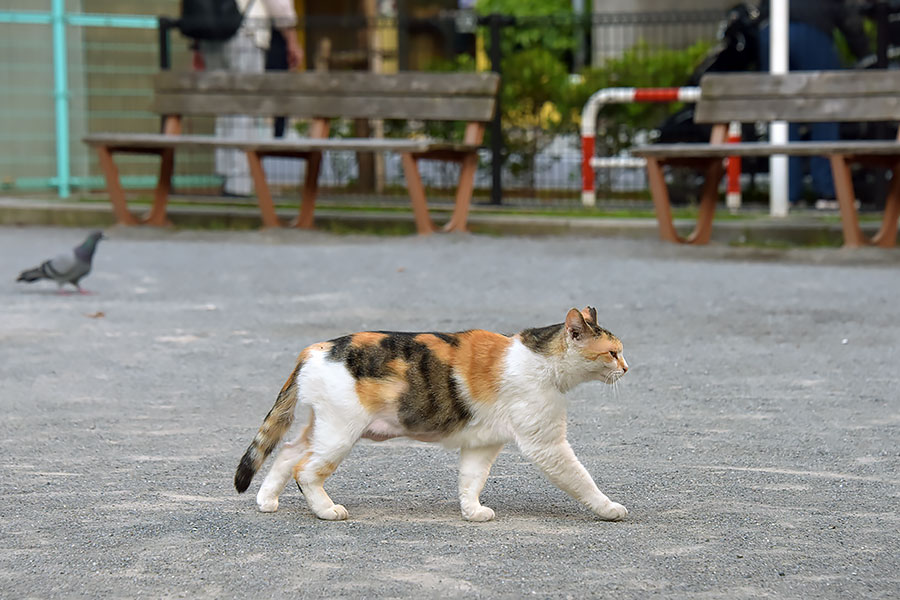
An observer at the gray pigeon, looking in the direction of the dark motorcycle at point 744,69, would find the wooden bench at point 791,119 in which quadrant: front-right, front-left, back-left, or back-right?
front-right

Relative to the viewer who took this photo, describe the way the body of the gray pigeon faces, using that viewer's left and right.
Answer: facing to the right of the viewer

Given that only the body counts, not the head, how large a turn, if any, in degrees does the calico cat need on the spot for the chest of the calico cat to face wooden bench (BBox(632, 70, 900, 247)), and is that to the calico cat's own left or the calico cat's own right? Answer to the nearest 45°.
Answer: approximately 90° to the calico cat's own left

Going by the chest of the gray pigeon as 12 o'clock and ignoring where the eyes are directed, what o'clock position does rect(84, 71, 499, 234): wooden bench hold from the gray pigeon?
The wooden bench is roughly at 10 o'clock from the gray pigeon.

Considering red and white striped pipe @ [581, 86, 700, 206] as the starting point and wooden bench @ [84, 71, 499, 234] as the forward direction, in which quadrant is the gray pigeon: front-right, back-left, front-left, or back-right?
front-left

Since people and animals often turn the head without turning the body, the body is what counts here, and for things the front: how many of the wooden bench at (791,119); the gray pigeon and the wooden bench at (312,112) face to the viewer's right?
1

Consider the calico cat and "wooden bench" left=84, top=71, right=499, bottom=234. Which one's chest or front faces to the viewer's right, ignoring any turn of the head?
the calico cat

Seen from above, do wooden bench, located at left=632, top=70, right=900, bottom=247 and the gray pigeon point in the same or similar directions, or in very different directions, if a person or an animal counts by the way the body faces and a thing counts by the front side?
very different directions

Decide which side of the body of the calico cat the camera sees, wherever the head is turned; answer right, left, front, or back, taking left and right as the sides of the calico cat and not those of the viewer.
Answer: right

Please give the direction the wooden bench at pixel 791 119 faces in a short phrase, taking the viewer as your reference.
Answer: facing the viewer and to the left of the viewer

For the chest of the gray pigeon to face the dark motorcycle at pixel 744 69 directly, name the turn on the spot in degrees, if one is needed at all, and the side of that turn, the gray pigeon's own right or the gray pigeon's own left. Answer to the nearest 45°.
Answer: approximately 45° to the gray pigeon's own left

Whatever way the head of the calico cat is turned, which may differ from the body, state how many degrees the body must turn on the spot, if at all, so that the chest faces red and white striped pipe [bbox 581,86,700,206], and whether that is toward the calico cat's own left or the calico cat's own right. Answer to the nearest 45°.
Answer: approximately 90° to the calico cat's own left

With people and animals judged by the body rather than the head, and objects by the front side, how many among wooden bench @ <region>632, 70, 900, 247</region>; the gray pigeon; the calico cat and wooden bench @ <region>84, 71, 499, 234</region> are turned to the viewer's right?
2
